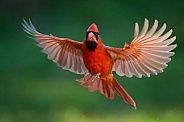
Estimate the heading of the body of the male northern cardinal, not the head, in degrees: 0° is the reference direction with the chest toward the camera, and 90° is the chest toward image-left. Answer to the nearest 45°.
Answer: approximately 0°
